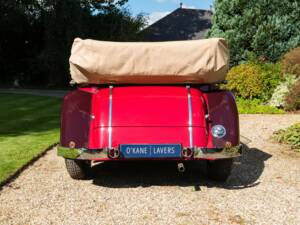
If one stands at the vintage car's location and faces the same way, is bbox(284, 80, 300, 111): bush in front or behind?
in front

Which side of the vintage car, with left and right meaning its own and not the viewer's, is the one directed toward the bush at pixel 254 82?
front

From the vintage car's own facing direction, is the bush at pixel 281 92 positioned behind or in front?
in front

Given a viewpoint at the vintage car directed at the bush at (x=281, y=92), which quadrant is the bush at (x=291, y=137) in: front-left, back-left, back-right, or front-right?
front-right

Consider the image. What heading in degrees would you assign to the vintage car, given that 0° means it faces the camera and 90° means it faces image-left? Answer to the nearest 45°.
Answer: approximately 180°

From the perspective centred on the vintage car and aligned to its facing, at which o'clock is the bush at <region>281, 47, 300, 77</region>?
The bush is roughly at 1 o'clock from the vintage car.
